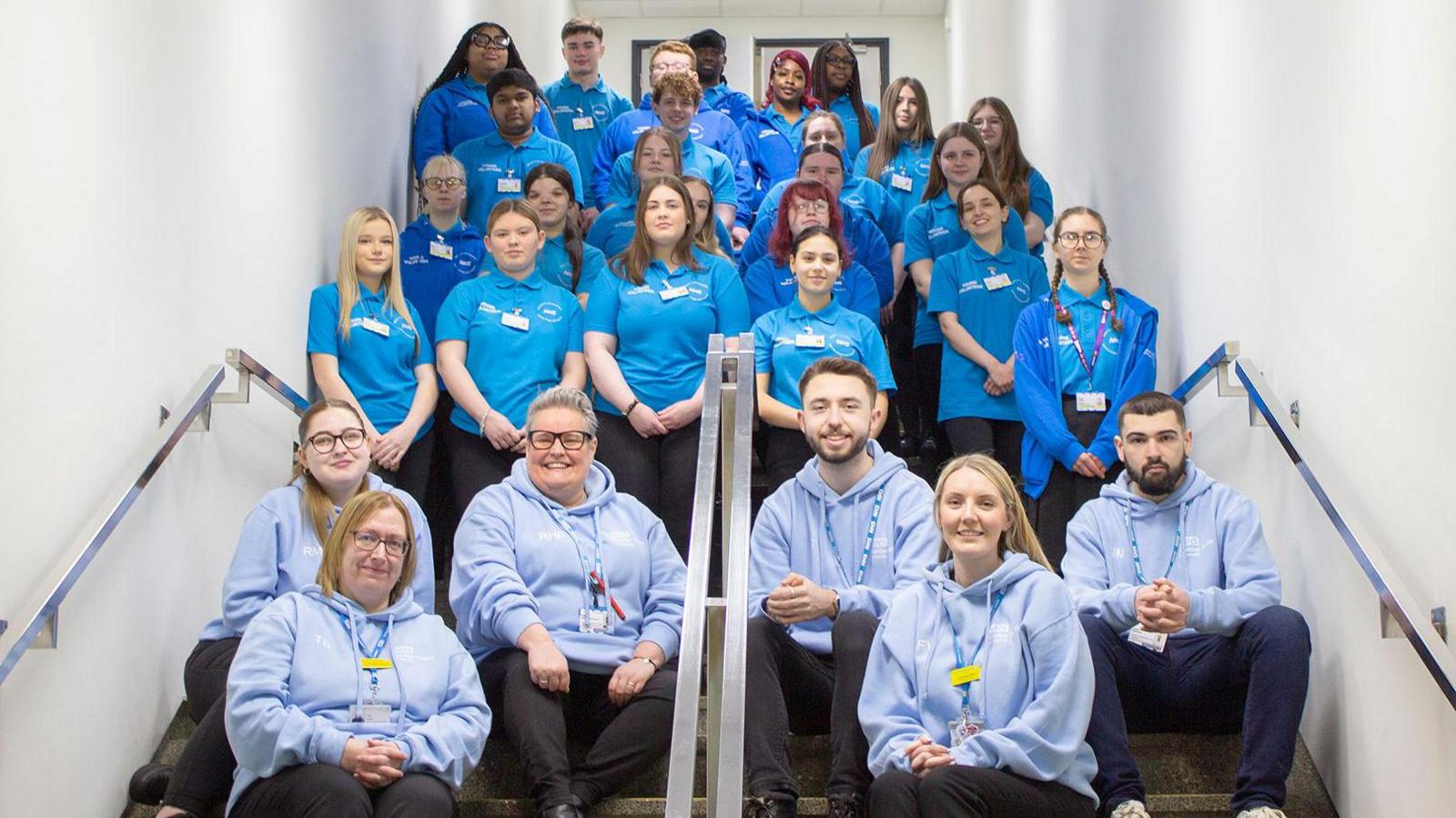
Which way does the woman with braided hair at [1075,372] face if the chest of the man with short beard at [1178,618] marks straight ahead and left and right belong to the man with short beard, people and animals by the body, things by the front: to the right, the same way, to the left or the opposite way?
the same way

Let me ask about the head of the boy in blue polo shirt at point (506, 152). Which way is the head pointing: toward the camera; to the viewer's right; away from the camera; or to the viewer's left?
toward the camera

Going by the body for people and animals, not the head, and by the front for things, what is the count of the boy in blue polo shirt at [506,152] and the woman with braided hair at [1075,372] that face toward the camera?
2

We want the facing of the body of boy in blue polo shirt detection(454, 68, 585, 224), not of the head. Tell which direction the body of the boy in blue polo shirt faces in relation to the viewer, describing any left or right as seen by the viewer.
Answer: facing the viewer

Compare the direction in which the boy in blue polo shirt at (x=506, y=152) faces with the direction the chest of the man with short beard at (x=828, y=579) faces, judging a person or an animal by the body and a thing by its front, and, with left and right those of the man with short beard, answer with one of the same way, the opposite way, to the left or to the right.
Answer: the same way

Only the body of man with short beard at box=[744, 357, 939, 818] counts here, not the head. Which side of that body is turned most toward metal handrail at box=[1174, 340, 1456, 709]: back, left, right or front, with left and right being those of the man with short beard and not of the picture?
left

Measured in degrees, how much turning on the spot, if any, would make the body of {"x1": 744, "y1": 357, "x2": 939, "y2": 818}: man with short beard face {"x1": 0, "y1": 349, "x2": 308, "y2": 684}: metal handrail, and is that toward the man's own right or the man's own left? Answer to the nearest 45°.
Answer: approximately 90° to the man's own right

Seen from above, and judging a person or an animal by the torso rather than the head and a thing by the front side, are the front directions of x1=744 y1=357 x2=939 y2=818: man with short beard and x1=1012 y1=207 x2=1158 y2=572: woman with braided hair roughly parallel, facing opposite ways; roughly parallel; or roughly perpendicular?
roughly parallel

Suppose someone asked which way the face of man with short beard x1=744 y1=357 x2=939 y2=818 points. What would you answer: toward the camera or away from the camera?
toward the camera

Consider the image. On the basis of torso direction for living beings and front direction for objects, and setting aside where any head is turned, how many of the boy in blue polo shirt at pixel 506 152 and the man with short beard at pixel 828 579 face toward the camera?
2

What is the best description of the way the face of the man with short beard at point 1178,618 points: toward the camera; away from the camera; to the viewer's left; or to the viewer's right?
toward the camera

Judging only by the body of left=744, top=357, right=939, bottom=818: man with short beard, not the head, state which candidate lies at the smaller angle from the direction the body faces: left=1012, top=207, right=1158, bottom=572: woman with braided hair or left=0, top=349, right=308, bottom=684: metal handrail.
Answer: the metal handrail

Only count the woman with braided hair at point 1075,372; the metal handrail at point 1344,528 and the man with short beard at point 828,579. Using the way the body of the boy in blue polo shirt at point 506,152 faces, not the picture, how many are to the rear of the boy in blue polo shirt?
0

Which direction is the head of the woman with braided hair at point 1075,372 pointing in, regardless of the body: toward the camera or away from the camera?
toward the camera

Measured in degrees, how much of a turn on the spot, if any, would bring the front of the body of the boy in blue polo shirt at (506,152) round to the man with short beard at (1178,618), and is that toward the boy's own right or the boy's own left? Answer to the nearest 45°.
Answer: approximately 45° to the boy's own left

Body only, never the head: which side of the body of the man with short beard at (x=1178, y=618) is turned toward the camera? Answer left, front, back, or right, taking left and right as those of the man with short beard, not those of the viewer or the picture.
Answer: front
